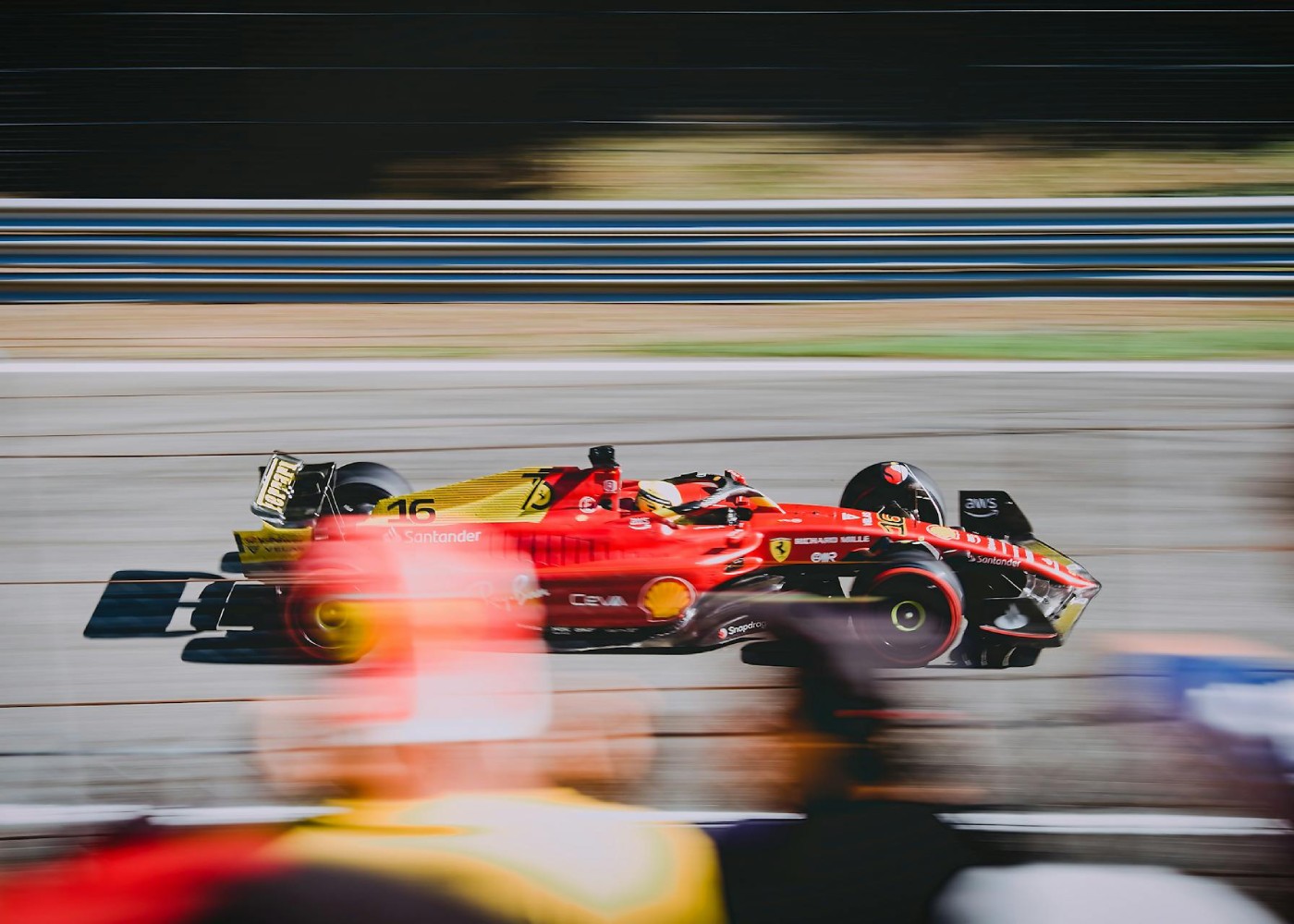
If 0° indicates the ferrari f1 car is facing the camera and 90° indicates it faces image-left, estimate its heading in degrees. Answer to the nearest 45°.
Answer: approximately 270°

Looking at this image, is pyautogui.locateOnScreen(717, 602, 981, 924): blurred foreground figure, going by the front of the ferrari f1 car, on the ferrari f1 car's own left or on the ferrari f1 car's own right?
on the ferrari f1 car's own right

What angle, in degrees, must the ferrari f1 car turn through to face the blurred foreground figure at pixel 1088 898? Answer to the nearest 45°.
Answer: approximately 45° to its right

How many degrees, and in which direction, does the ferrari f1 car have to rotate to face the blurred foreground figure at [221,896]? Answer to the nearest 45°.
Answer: approximately 135° to its right

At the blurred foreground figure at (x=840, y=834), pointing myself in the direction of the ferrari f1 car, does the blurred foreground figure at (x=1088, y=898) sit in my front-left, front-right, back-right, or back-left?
back-right
